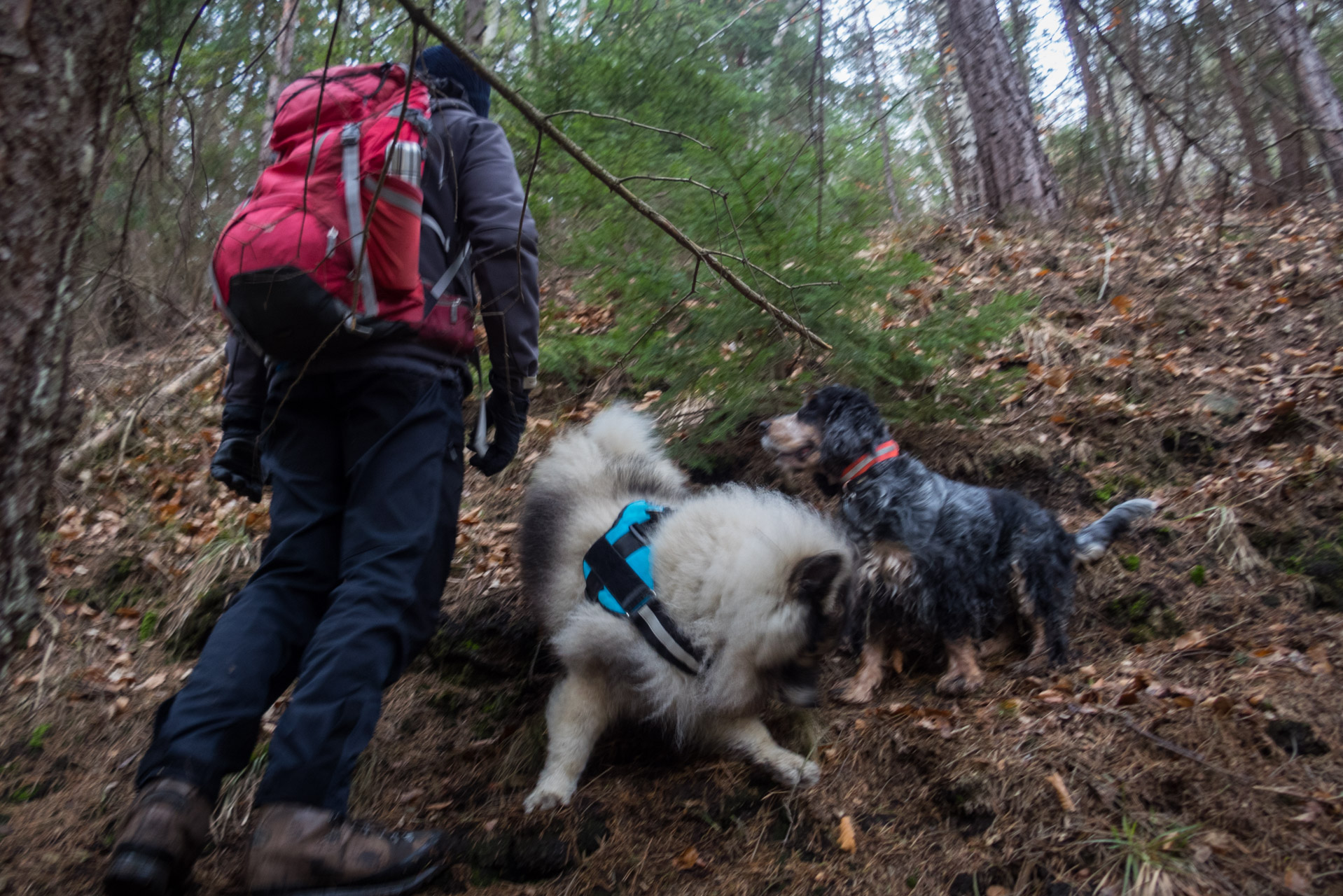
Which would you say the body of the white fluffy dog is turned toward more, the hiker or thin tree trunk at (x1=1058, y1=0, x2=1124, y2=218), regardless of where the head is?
the thin tree trunk

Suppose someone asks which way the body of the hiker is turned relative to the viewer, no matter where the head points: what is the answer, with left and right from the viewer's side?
facing away from the viewer and to the right of the viewer

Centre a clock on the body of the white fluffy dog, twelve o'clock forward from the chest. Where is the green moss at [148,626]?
The green moss is roughly at 7 o'clock from the white fluffy dog.

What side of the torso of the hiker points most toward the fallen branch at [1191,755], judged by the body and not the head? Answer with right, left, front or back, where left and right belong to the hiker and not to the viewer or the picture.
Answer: right

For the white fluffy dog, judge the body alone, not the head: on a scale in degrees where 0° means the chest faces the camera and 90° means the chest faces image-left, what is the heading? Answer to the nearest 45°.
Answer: approximately 270°

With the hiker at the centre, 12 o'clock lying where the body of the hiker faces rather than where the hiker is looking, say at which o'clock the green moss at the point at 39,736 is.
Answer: The green moss is roughly at 9 o'clock from the hiker.

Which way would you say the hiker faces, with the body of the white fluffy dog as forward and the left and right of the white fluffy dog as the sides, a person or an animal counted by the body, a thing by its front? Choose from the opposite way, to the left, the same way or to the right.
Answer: to the left

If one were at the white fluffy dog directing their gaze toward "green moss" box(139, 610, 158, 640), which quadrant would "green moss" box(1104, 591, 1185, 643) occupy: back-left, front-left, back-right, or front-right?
back-right

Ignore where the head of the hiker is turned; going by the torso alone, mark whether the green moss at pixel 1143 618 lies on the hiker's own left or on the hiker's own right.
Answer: on the hiker's own right
